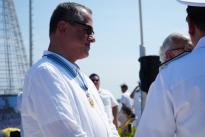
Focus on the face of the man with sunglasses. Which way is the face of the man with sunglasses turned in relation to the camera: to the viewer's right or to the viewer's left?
to the viewer's right

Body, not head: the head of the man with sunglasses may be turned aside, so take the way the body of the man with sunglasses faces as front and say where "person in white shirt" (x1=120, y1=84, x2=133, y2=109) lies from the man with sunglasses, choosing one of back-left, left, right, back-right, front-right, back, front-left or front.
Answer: left

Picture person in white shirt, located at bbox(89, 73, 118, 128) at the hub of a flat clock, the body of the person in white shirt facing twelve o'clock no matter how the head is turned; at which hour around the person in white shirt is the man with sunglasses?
The man with sunglasses is roughly at 12 o'clock from the person in white shirt.

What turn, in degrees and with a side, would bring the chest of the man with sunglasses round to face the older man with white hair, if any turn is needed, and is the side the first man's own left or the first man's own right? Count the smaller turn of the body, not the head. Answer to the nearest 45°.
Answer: approximately 45° to the first man's own left

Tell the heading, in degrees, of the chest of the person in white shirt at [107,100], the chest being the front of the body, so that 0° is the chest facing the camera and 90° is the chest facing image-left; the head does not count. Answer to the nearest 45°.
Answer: approximately 0°

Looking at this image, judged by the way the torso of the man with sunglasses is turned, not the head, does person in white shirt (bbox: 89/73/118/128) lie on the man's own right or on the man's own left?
on the man's own left

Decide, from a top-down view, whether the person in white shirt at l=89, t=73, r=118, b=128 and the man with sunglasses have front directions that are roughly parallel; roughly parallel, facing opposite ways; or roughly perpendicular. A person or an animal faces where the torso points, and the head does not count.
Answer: roughly perpendicular

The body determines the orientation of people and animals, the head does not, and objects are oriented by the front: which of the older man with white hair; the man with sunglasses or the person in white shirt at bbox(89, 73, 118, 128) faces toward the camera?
the person in white shirt

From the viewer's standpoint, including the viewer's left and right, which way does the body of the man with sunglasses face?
facing to the right of the viewer

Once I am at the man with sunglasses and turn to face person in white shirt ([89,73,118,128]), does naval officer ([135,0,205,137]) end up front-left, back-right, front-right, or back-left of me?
back-right
